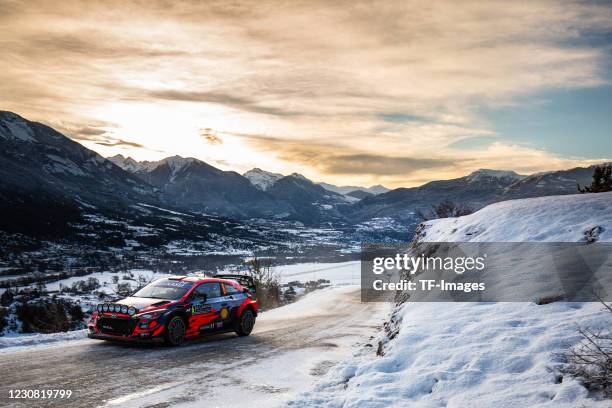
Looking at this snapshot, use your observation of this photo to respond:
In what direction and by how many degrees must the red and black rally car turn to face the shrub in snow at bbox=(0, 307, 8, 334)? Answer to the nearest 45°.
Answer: approximately 90° to its right

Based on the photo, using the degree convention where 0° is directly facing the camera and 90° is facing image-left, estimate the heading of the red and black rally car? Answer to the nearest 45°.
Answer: approximately 45°

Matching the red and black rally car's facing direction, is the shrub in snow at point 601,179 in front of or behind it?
behind

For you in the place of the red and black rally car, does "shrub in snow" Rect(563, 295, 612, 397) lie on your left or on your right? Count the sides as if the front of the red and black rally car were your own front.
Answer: on your left

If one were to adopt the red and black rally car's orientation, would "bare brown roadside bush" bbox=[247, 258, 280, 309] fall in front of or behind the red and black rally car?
behind
